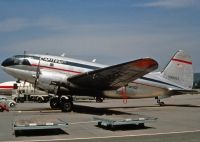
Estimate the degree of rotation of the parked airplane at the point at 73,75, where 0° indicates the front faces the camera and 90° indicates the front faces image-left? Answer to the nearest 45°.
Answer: approximately 45°
